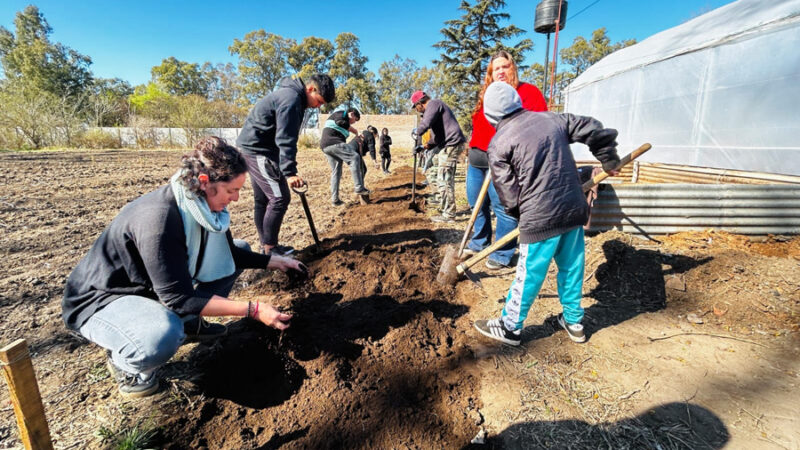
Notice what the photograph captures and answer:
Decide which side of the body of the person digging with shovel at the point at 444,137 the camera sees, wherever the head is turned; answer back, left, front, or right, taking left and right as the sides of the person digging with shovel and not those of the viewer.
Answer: left

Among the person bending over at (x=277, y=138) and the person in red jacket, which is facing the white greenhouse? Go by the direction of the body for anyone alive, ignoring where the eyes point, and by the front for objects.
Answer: the person bending over

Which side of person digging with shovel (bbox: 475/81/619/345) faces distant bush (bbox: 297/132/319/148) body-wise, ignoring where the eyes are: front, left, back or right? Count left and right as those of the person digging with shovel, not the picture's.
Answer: front

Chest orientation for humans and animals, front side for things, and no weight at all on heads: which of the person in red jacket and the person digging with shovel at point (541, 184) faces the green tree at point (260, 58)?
the person digging with shovel

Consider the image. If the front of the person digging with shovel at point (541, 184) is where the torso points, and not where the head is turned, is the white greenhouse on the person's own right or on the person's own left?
on the person's own right

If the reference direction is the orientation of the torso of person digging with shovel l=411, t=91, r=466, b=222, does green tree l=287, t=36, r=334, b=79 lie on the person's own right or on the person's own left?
on the person's own right

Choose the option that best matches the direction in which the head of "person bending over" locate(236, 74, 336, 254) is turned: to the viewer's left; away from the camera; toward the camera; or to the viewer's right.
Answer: to the viewer's right

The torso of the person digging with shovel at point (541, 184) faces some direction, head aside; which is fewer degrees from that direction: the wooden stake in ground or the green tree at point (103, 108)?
the green tree

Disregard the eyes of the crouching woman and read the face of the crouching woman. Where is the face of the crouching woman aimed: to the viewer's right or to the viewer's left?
to the viewer's right

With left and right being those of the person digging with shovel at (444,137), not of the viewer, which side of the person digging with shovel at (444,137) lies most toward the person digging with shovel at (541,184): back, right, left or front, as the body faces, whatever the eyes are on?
left

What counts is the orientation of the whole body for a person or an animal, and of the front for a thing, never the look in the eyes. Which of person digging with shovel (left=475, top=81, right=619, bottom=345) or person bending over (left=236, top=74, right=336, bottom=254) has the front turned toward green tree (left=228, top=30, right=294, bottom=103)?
the person digging with shovel

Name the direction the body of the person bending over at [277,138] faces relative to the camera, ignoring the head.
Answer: to the viewer's right

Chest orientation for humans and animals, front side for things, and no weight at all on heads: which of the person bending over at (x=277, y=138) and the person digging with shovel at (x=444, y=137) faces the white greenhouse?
the person bending over
